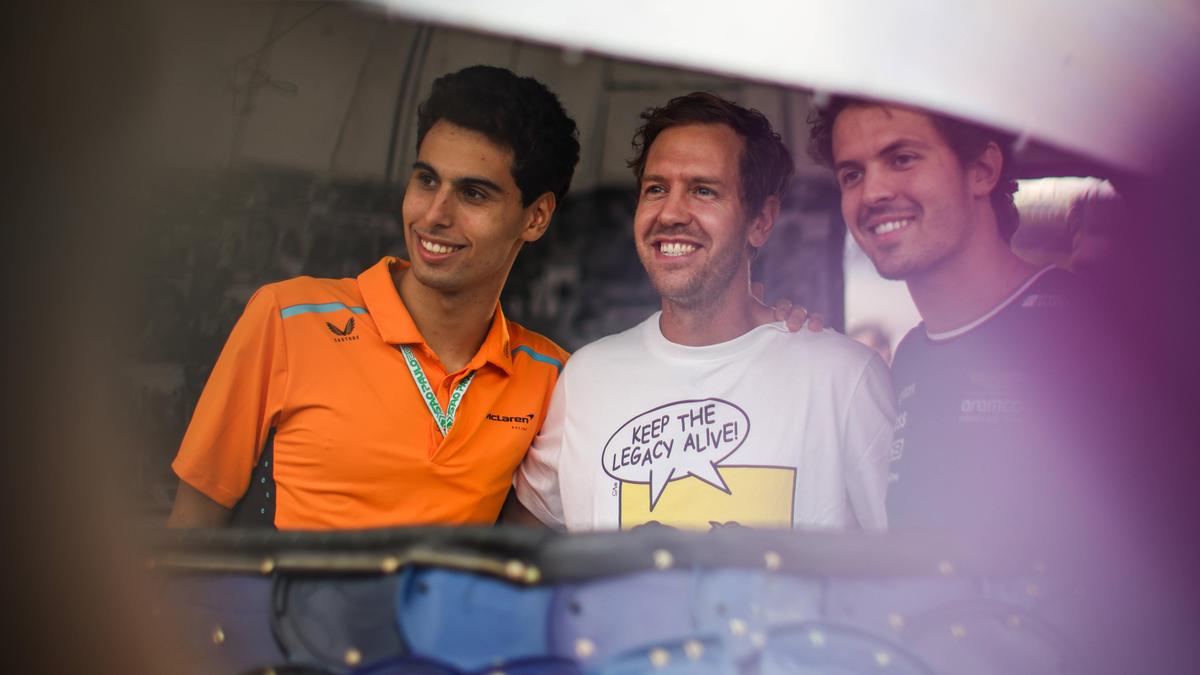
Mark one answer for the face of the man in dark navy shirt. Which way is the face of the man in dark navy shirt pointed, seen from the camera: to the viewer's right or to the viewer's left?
to the viewer's left

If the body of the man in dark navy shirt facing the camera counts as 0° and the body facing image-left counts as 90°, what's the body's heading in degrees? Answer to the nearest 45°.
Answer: approximately 45°
